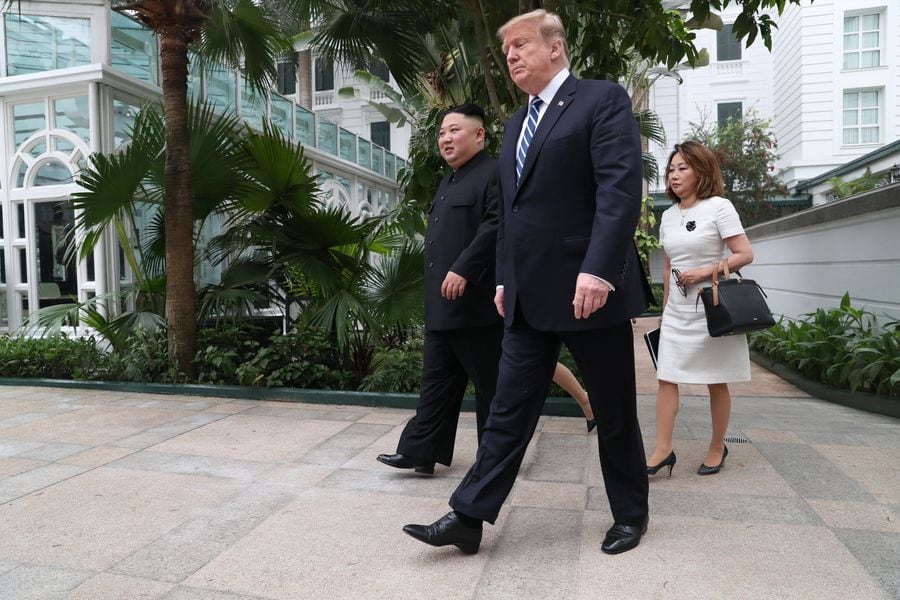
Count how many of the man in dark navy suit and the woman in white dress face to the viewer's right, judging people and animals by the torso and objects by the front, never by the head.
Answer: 0

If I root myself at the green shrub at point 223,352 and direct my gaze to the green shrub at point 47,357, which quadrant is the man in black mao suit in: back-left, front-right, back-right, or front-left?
back-left

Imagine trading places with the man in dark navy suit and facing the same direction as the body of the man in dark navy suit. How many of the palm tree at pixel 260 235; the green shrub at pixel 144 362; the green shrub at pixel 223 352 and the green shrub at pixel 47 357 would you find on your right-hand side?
4

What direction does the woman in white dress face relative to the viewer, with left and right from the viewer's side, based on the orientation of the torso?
facing the viewer and to the left of the viewer

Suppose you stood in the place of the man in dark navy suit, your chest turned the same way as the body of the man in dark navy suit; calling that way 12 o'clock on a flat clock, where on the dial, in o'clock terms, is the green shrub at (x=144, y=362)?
The green shrub is roughly at 3 o'clock from the man in dark navy suit.

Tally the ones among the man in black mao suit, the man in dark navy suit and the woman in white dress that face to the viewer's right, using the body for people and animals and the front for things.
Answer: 0

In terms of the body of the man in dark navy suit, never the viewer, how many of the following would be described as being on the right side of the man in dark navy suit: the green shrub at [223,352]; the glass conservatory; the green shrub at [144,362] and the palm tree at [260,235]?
4

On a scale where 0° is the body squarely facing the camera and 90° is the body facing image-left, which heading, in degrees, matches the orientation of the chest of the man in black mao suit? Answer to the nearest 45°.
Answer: approximately 45°

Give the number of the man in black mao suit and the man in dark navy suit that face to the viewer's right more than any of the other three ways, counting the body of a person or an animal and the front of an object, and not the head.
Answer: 0

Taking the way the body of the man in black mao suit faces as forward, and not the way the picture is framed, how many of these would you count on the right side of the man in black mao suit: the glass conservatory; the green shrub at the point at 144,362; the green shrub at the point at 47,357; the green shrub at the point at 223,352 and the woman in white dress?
4

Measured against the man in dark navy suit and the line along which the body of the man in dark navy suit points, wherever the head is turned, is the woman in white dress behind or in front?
behind

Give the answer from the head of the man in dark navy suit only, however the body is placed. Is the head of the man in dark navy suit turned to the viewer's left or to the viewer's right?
to the viewer's left

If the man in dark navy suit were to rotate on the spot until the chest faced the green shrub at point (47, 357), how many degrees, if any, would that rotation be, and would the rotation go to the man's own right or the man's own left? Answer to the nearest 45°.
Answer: approximately 90° to the man's own right

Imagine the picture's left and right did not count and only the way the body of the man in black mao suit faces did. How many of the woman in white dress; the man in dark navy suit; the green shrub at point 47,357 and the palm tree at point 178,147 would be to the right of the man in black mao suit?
2

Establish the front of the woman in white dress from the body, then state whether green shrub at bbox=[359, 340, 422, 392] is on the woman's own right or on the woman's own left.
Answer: on the woman's own right

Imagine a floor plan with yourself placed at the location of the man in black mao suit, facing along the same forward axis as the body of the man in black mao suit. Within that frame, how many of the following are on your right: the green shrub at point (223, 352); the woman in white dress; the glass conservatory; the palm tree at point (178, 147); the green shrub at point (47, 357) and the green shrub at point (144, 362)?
5

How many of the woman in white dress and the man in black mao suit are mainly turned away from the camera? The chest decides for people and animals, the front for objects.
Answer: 0
